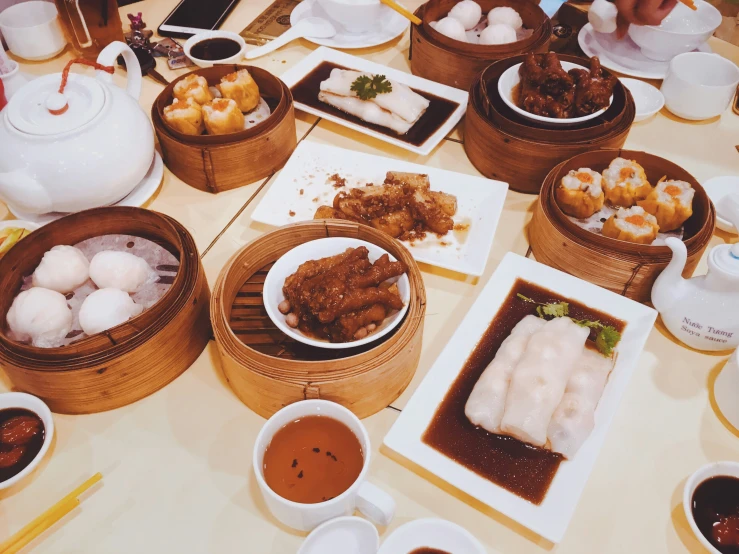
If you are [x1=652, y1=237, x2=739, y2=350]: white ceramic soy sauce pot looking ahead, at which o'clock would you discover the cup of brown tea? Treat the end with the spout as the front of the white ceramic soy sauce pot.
The cup of brown tea is roughly at 10 o'clock from the white ceramic soy sauce pot.

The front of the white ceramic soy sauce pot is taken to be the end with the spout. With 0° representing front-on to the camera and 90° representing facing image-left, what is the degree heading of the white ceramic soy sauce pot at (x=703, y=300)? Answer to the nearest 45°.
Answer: approximately 90°

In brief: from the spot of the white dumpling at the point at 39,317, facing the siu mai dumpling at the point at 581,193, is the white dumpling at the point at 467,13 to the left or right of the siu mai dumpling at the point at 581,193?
left

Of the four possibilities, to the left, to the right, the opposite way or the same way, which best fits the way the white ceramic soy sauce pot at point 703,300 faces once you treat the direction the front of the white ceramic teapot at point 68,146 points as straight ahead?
to the right

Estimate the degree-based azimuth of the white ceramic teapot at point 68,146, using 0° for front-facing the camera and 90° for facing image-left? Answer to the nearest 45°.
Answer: approximately 45°

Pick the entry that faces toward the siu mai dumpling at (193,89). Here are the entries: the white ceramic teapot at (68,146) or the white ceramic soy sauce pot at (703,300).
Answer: the white ceramic soy sauce pot at (703,300)

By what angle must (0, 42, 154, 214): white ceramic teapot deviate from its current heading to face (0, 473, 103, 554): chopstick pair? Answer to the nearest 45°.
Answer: approximately 45° to its left

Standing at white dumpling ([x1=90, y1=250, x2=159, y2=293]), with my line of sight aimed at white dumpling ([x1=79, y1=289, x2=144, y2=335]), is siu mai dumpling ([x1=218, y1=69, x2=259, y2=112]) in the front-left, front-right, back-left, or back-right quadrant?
back-left
